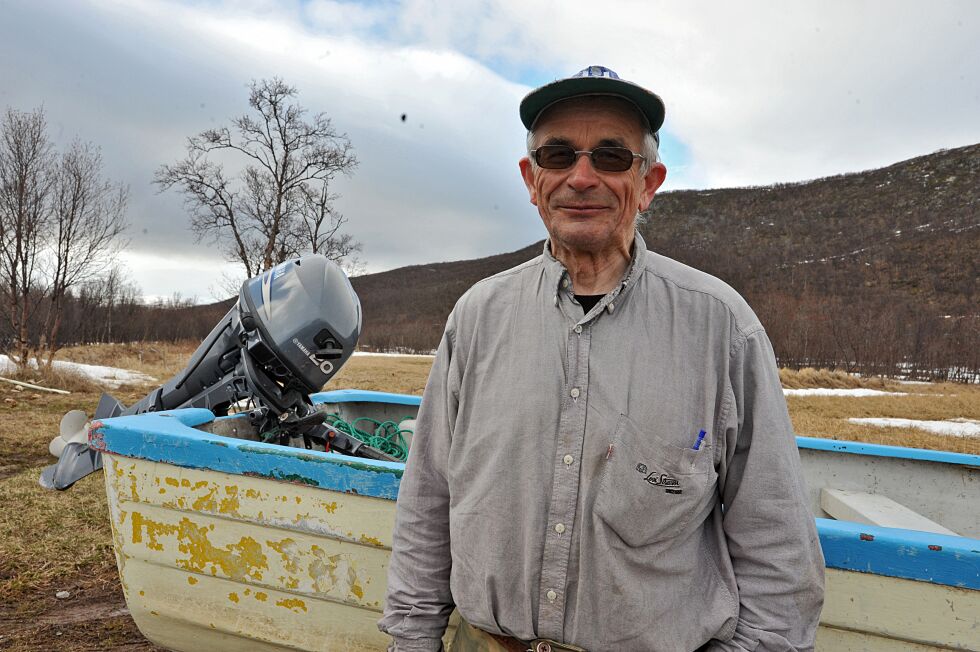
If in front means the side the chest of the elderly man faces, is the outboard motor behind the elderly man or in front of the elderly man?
behind

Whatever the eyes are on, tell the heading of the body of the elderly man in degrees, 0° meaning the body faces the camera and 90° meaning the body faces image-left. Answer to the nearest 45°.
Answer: approximately 0°

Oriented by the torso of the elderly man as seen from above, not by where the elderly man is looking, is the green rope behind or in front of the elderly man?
behind
